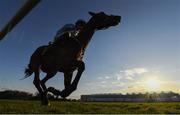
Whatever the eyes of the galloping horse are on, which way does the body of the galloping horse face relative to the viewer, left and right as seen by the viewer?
facing to the right of the viewer

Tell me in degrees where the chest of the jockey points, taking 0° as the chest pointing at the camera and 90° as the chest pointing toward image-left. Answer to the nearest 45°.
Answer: approximately 270°
